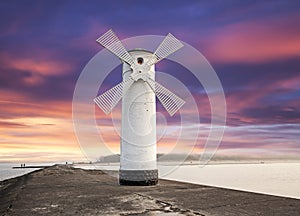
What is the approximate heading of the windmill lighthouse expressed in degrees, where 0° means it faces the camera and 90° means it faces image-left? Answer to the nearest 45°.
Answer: approximately 0°
